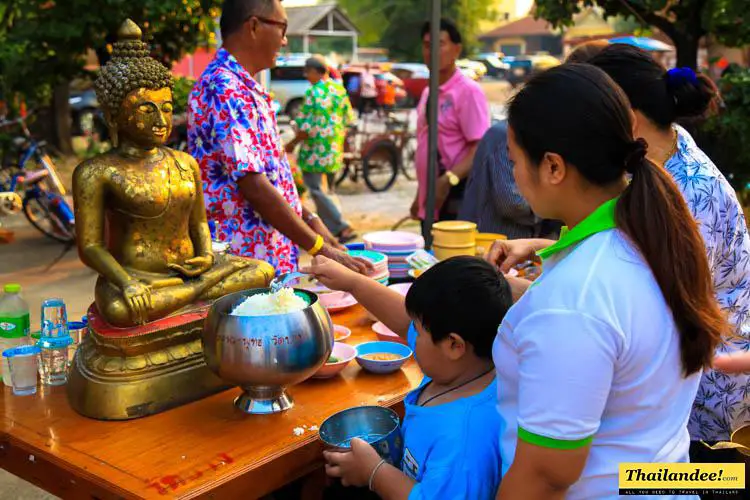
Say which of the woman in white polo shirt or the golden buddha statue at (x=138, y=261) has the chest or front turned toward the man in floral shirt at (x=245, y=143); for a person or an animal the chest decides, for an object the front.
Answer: the woman in white polo shirt

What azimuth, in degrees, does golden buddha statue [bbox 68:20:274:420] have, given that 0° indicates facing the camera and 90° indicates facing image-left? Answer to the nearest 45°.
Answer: approximately 315°

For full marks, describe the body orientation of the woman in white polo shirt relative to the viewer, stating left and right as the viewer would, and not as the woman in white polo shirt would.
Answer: facing away from the viewer and to the left of the viewer

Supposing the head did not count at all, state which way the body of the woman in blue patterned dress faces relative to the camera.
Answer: to the viewer's left

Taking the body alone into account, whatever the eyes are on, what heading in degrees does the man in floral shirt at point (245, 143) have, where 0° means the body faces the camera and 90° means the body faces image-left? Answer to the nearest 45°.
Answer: approximately 270°

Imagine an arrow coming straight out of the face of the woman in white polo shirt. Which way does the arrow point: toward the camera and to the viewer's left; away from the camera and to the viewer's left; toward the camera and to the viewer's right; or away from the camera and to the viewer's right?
away from the camera and to the viewer's left

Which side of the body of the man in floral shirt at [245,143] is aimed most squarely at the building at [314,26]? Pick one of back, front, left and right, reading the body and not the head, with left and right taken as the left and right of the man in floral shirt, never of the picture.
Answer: left

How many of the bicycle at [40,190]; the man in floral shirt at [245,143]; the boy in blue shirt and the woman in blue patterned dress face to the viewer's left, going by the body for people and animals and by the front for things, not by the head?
2

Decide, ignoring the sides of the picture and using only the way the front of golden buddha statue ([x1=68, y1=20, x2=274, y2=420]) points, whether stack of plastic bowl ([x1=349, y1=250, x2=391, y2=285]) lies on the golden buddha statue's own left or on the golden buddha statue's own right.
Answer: on the golden buddha statue's own left

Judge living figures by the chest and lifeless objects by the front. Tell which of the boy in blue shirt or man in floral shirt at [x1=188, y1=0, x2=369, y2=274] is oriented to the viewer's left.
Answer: the boy in blue shirt

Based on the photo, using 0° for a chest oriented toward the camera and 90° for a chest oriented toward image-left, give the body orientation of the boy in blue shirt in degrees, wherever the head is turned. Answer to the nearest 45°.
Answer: approximately 90°

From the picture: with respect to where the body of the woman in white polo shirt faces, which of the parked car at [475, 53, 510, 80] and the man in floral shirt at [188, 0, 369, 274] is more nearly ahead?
the man in floral shirt
